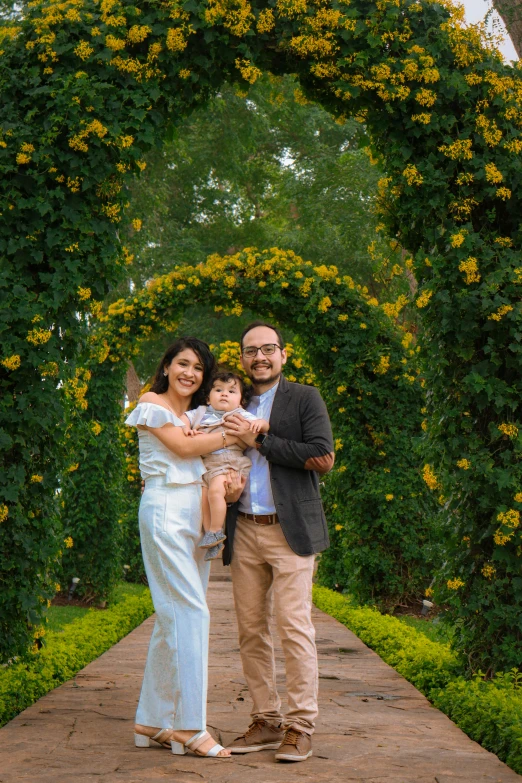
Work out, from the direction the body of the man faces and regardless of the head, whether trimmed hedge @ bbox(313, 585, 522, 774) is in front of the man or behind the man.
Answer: behind

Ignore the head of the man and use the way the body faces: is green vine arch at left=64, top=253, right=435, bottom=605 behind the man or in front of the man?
behind

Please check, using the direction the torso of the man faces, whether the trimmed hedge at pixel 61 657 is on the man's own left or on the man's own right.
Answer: on the man's own right

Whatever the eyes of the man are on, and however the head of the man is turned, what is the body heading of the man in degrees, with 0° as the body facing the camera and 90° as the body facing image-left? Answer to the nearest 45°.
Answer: approximately 45°
